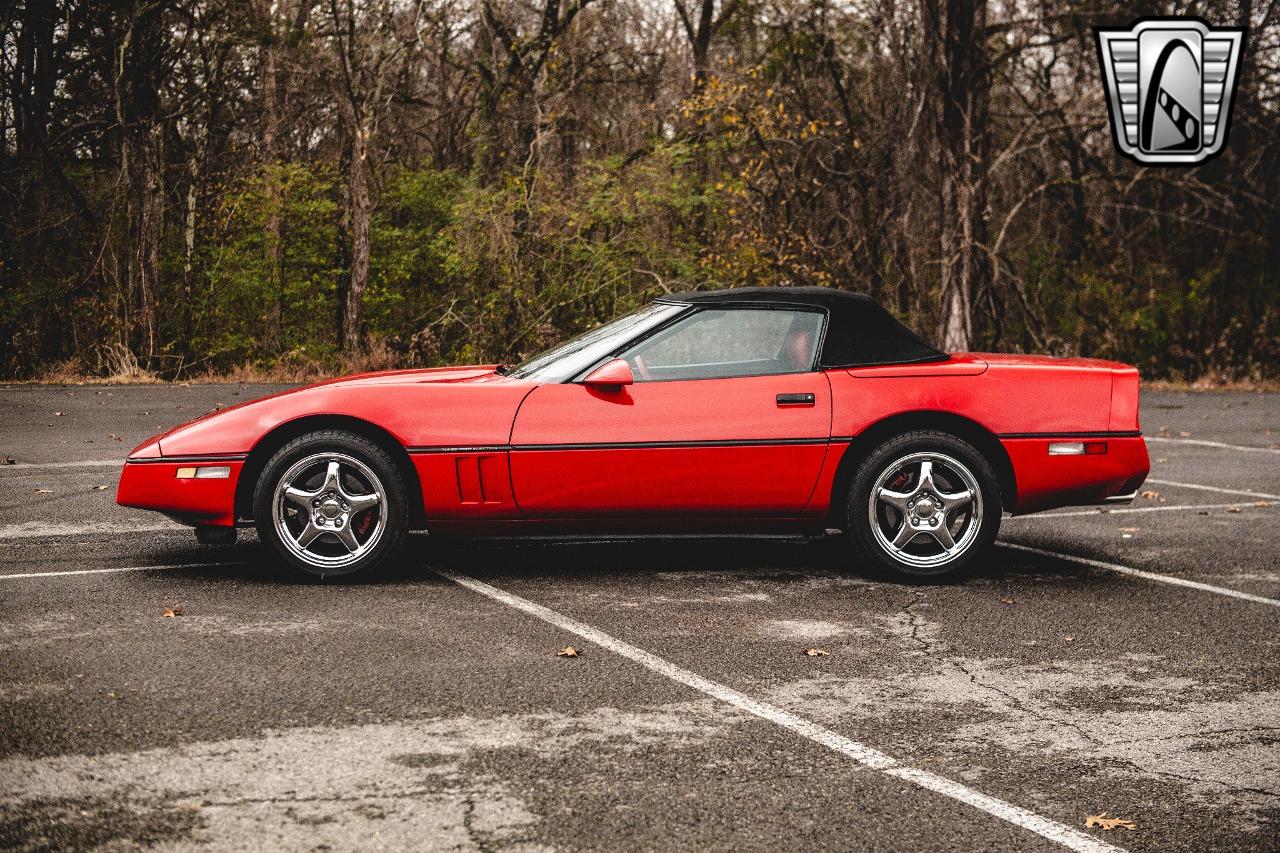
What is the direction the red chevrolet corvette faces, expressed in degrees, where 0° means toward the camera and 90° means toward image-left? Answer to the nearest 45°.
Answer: approximately 90°

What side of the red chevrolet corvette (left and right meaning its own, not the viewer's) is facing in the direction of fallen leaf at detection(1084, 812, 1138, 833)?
left

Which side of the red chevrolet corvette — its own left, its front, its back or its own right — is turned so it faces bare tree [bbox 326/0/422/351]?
right
